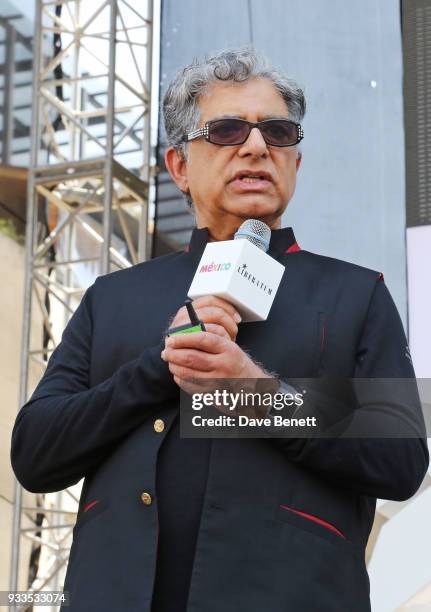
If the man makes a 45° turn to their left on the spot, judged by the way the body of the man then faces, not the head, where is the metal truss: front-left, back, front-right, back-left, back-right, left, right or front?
back-left

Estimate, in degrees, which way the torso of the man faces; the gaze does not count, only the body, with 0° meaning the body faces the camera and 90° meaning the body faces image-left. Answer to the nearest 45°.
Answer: approximately 0°
